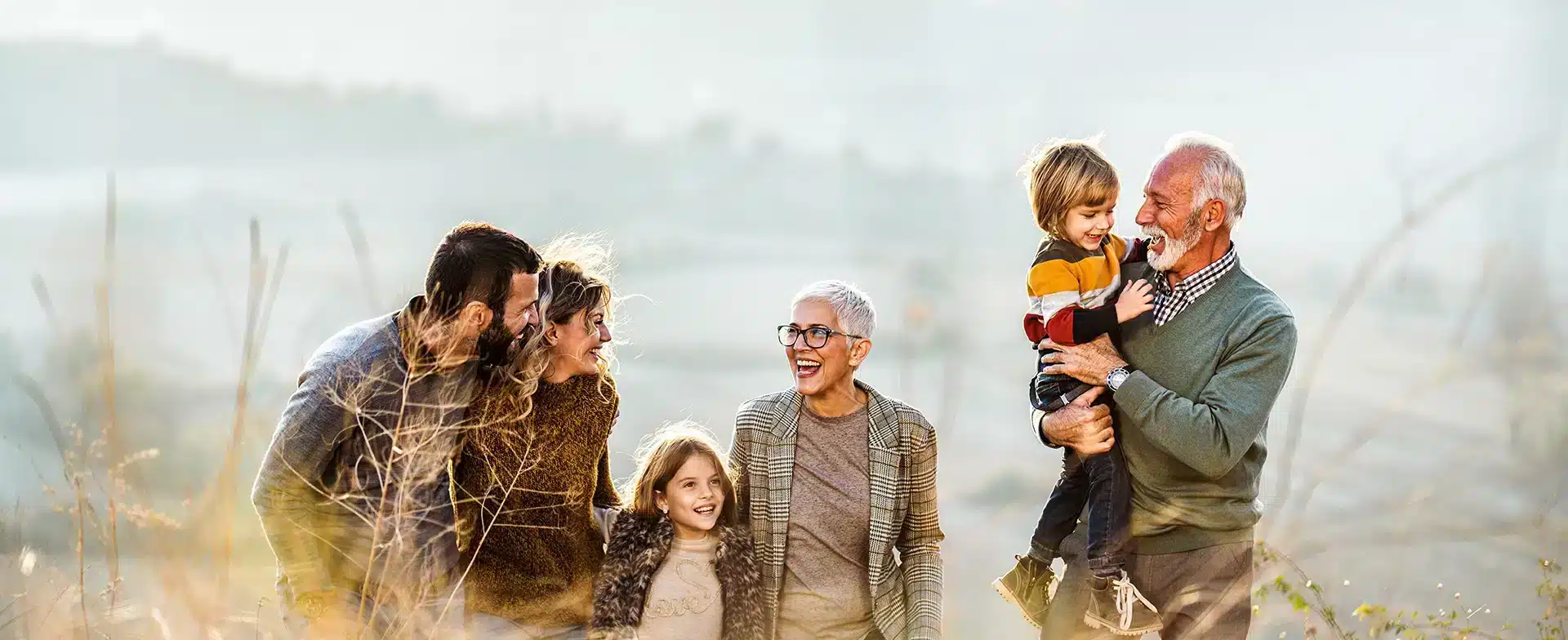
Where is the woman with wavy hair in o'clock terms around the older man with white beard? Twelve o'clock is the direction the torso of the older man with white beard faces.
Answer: The woman with wavy hair is roughly at 1 o'clock from the older man with white beard.

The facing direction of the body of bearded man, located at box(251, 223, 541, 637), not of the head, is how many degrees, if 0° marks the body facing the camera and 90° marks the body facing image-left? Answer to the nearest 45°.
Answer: approximately 315°

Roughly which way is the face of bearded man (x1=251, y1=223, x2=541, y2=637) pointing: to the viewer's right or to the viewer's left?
to the viewer's right

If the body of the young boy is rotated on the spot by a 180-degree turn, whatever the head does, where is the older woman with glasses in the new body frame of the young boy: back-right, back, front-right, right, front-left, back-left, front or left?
front-left

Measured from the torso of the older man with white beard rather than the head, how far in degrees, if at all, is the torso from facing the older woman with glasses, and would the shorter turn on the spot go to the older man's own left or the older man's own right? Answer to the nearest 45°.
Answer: approximately 45° to the older man's own right

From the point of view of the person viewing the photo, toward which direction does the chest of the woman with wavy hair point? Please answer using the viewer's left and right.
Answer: facing the viewer and to the right of the viewer

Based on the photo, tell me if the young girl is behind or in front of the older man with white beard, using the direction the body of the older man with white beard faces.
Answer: in front

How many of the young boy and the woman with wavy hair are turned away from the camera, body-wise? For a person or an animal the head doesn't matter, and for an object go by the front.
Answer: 0

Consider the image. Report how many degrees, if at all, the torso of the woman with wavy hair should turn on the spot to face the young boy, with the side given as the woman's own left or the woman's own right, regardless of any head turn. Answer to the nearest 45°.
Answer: approximately 45° to the woman's own left

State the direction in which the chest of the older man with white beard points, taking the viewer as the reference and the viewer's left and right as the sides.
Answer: facing the viewer and to the left of the viewer

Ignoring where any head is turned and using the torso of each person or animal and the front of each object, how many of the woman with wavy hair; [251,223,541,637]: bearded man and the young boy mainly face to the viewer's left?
0

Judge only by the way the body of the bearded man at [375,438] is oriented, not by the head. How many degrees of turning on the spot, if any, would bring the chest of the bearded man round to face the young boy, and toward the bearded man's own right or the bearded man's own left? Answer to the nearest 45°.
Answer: approximately 45° to the bearded man's own left

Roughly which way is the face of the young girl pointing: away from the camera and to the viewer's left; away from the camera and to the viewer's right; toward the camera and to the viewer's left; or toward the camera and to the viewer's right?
toward the camera and to the viewer's right
